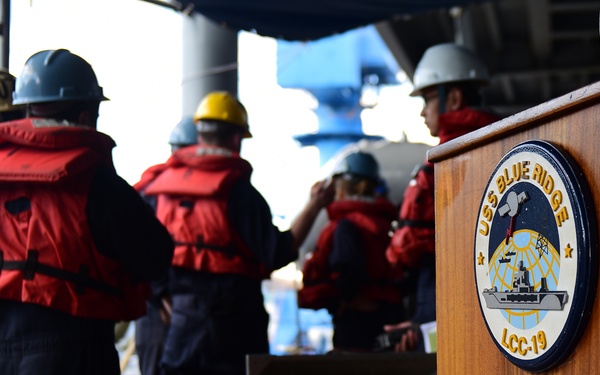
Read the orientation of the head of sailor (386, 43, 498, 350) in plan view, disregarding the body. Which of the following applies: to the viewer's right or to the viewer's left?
to the viewer's left

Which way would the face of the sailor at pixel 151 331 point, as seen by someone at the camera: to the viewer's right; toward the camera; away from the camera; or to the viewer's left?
away from the camera

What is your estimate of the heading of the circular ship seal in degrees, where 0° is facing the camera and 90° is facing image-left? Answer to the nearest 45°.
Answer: approximately 45°

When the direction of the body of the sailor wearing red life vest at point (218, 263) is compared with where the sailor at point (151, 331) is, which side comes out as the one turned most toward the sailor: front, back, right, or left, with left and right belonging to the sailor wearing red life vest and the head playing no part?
left

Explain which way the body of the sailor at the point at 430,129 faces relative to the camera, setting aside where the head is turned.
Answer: to the viewer's left

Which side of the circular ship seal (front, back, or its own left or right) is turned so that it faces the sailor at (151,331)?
right

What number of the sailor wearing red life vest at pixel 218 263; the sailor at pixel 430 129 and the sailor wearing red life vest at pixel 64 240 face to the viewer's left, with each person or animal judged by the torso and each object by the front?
1

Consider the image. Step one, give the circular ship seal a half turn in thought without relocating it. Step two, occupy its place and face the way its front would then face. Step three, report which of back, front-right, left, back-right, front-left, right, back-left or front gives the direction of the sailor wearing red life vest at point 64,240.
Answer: left

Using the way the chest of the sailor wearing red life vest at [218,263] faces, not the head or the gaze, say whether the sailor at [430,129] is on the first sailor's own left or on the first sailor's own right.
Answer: on the first sailor's own right

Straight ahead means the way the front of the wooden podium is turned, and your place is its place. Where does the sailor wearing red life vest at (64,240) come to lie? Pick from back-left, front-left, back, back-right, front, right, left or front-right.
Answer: right

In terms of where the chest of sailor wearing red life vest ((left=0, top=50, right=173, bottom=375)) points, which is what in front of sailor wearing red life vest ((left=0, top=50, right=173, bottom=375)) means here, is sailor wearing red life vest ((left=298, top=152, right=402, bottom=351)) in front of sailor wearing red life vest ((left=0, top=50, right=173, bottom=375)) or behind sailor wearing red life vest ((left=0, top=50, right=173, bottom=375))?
in front

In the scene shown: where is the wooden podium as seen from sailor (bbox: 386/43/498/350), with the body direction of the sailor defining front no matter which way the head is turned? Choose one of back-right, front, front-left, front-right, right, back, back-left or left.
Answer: left
